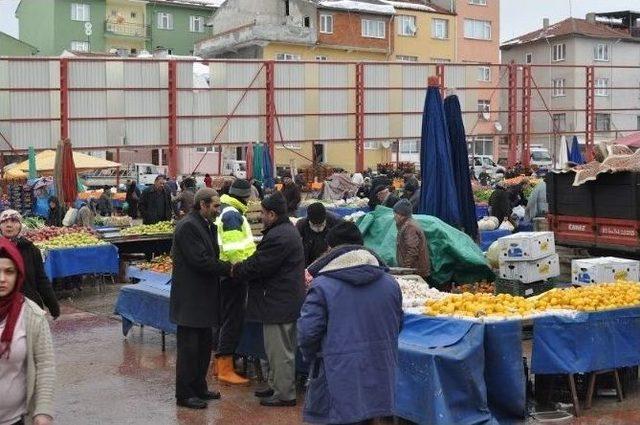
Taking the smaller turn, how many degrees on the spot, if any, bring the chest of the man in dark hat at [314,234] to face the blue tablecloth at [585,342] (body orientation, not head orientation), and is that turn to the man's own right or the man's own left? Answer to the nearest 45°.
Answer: approximately 45° to the man's own left

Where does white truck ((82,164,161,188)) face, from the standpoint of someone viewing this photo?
facing to the right of the viewer

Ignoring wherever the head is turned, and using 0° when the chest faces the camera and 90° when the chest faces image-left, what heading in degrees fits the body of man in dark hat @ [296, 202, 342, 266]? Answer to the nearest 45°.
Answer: approximately 0°

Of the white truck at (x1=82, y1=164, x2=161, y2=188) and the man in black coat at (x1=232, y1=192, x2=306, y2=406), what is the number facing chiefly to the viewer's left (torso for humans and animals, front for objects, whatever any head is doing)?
1

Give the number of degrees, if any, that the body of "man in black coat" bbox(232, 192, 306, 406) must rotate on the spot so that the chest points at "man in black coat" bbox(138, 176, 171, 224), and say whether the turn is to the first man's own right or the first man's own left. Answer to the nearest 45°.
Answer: approximately 90° to the first man's own right

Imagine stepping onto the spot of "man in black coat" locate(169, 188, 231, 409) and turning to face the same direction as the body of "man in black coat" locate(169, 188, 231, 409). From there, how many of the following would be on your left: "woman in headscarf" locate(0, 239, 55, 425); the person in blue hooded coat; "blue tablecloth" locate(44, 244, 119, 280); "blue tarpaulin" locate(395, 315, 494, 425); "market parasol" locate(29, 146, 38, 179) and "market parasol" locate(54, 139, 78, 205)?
3

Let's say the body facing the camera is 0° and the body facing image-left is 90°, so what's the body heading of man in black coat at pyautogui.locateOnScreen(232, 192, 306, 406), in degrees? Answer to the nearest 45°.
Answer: approximately 90°
